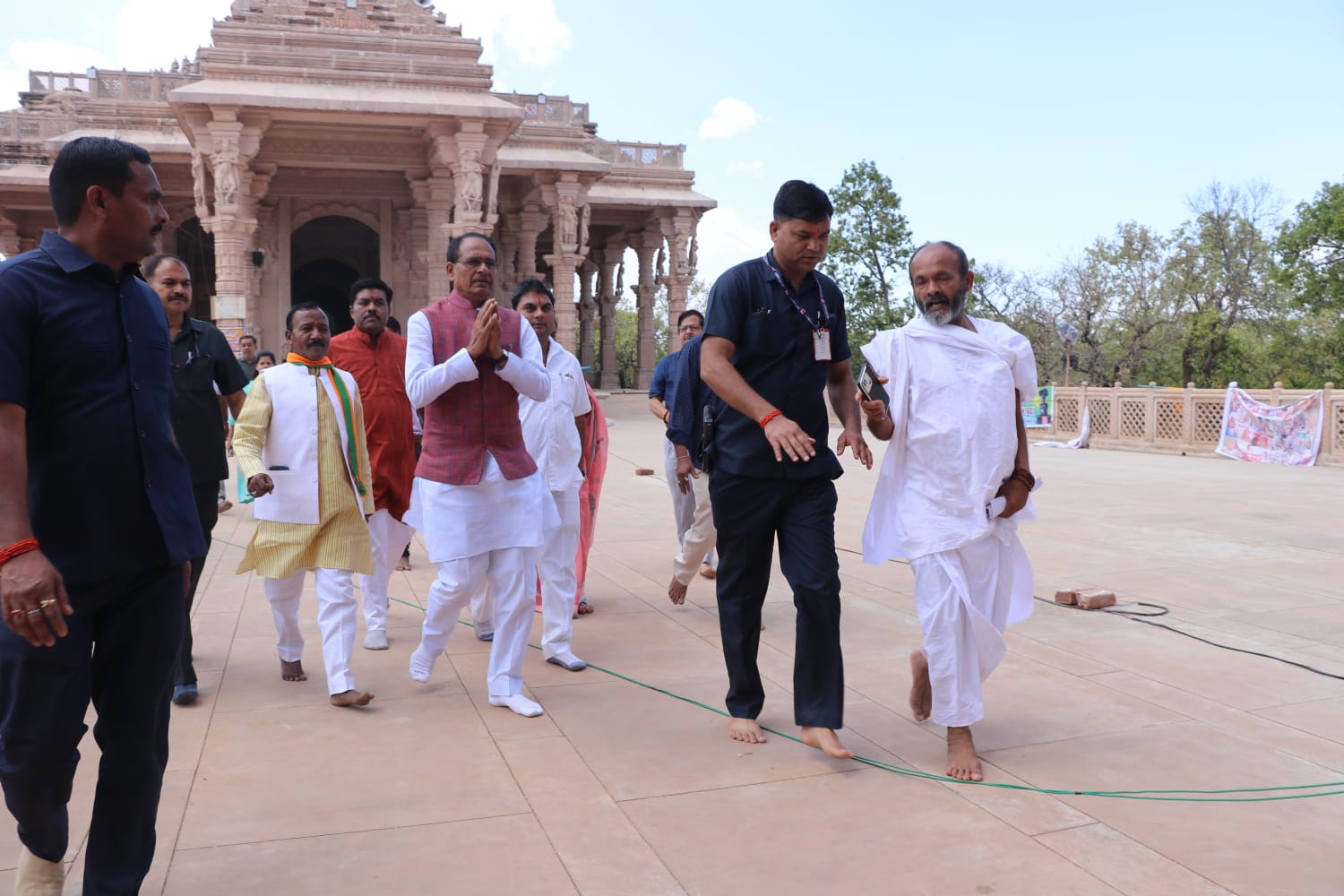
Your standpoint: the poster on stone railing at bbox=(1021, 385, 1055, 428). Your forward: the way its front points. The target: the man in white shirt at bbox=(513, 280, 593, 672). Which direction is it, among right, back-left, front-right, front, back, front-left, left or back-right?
front

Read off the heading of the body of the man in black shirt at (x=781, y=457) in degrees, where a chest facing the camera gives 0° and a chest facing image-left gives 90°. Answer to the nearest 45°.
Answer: approximately 315°

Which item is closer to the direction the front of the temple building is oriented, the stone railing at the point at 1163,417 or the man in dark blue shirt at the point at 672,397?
the man in dark blue shirt

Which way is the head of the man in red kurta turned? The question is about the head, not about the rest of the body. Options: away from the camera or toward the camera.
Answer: toward the camera

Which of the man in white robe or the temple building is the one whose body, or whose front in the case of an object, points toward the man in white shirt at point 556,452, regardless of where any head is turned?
the temple building

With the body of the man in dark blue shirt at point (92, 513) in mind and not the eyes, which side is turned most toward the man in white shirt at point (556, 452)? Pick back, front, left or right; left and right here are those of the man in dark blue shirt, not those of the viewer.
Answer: left

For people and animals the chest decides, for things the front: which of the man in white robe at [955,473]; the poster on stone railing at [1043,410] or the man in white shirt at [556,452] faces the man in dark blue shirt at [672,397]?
the poster on stone railing

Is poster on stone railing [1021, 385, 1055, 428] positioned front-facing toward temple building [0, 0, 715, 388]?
no

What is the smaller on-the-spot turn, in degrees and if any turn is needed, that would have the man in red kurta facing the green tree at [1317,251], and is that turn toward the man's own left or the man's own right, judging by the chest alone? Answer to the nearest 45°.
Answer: approximately 135° to the man's own left

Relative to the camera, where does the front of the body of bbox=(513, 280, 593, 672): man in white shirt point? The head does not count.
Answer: toward the camera

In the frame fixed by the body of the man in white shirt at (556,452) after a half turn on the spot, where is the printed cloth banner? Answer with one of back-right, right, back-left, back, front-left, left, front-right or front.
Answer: front-right

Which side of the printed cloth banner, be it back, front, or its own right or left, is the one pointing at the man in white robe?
front

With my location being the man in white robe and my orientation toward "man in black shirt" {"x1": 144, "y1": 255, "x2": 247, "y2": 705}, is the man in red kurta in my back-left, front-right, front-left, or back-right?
front-right

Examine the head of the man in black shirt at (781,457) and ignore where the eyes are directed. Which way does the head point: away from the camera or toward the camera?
toward the camera

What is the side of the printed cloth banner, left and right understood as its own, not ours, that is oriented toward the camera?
front

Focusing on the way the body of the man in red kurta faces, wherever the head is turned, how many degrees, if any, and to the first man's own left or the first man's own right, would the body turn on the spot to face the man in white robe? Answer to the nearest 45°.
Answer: approximately 45° to the first man's own left

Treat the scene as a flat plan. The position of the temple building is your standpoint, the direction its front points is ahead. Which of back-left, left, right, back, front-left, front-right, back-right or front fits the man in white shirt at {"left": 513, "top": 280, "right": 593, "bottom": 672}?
front

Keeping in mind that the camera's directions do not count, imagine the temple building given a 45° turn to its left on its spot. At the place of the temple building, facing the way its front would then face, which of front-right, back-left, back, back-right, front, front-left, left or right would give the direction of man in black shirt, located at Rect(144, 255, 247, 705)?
front-right

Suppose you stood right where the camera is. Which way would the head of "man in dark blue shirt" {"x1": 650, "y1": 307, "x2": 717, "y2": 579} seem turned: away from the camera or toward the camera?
toward the camera
